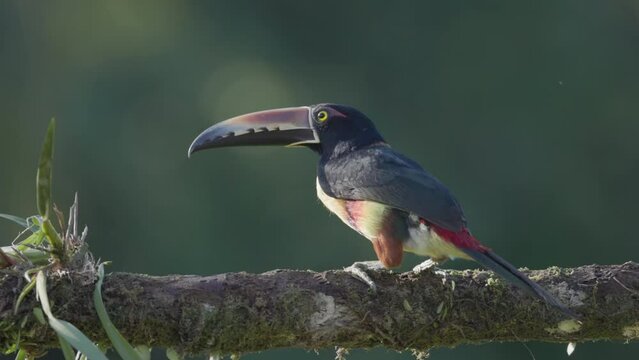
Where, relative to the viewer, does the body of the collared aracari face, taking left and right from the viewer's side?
facing to the left of the viewer
